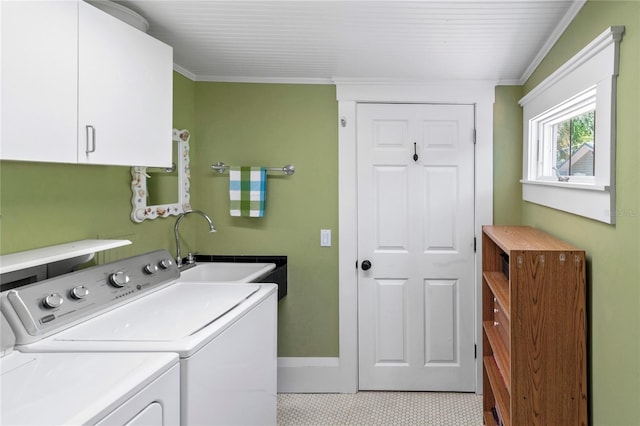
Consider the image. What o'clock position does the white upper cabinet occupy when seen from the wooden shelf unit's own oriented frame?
The white upper cabinet is roughly at 11 o'clock from the wooden shelf unit.

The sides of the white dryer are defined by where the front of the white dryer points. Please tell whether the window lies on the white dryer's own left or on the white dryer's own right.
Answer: on the white dryer's own left

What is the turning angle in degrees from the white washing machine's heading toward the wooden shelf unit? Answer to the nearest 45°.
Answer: approximately 45° to its left

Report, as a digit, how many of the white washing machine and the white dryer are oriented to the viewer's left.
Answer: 0

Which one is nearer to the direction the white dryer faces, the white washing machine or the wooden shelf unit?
the wooden shelf unit

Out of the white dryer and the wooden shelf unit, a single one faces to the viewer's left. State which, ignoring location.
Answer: the wooden shelf unit

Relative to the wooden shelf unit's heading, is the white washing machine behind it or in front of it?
in front

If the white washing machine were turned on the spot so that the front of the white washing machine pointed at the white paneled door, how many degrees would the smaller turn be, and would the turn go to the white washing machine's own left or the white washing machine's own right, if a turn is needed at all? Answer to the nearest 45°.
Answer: approximately 90° to the white washing machine's own left

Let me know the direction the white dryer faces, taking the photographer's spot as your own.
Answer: facing the viewer and to the right of the viewer

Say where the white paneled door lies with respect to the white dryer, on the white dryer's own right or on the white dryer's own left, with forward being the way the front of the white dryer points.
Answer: on the white dryer's own left

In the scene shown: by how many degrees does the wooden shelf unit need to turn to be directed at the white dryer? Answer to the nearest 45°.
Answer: approximately 45° to its left

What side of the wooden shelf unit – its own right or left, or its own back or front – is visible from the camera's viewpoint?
left
